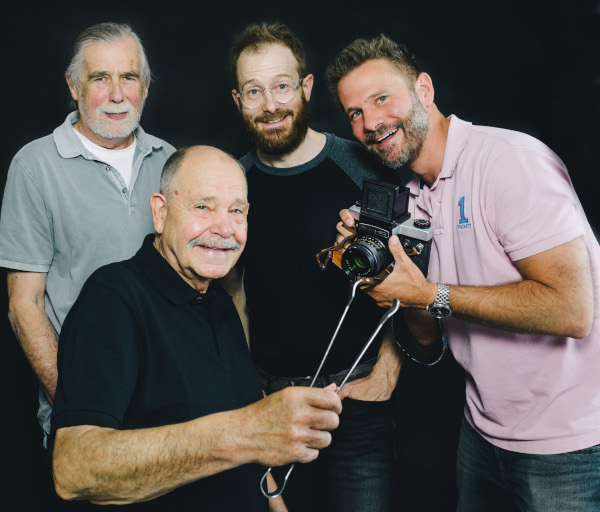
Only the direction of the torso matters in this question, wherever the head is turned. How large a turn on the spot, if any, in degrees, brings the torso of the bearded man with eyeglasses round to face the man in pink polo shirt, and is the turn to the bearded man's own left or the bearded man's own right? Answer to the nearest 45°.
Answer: approximately 45° to the bearded man's own left

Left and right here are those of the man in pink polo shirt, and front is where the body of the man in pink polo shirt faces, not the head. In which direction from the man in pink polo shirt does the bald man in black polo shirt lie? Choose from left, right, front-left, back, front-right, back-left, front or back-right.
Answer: front

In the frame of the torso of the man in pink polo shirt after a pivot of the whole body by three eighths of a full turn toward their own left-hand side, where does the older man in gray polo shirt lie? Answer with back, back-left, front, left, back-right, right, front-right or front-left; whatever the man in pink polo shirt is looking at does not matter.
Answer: back

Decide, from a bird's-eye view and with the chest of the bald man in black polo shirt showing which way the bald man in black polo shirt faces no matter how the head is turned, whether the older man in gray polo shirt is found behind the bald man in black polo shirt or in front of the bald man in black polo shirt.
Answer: behind

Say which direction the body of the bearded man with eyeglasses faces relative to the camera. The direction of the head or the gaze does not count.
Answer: toward the camera

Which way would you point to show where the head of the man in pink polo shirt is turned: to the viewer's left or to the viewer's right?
to the viewer's left

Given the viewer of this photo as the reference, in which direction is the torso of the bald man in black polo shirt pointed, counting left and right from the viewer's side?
facing the viewer and to the right of the viewer

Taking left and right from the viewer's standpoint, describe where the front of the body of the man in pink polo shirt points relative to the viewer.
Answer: facing the viewer and to the left of the viewer
